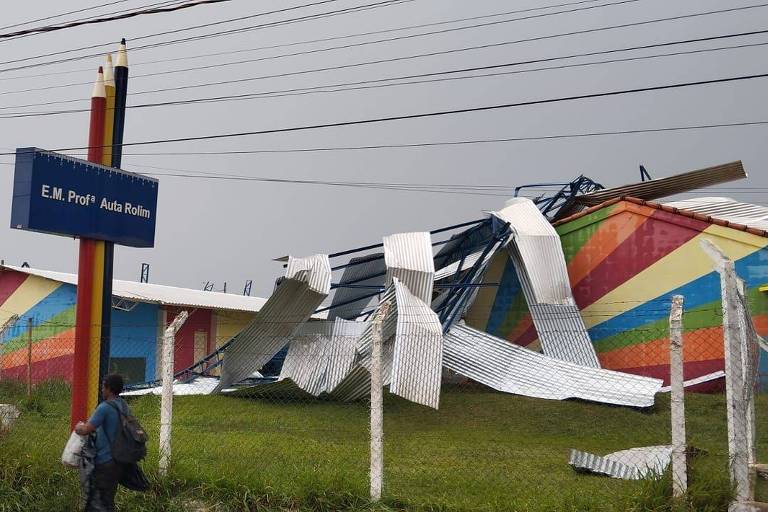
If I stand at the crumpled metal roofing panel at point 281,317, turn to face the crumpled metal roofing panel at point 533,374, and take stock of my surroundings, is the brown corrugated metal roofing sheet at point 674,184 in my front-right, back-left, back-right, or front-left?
front-left

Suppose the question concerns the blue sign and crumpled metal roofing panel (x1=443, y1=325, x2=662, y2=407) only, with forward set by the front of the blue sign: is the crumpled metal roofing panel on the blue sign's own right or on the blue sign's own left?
on the blue sign's own left

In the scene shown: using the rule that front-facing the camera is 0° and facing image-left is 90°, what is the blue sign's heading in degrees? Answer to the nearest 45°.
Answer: approximately 315°

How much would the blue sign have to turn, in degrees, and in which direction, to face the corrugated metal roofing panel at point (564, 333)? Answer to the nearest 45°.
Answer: approximately 90° to its left

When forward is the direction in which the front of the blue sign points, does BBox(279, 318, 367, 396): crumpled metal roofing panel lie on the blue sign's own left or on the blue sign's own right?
on the blue sign's own left
